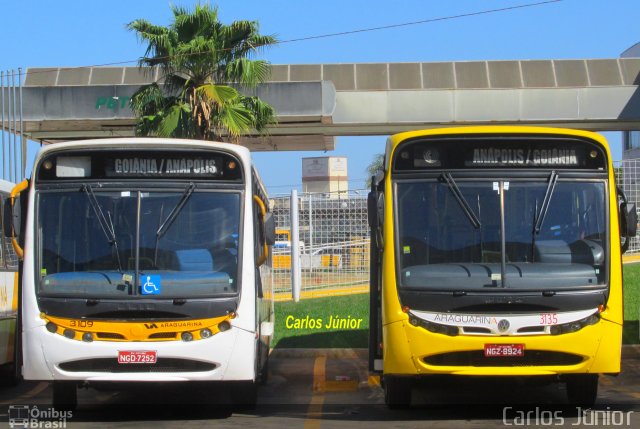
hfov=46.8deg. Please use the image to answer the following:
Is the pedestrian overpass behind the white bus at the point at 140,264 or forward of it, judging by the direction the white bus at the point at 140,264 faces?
behind

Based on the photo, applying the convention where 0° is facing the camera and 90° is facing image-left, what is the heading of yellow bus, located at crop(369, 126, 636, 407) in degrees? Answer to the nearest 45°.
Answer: approximately 0°

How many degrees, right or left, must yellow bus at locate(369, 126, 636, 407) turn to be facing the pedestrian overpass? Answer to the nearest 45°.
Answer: approximately 180°

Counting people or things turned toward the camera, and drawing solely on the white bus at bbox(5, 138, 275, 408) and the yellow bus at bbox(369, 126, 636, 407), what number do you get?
2

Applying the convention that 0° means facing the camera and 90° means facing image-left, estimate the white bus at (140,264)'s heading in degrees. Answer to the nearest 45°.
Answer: approximately 0°

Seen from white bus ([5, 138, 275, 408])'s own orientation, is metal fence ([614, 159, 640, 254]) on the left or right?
on its left

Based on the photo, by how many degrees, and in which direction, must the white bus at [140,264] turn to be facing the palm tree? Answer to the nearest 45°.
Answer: approximately 180°

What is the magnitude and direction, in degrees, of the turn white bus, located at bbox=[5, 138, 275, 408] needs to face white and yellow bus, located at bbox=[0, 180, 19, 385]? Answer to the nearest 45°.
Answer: approximately 135° to its right

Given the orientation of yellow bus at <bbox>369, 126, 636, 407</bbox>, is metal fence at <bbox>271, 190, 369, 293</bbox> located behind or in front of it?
behind
